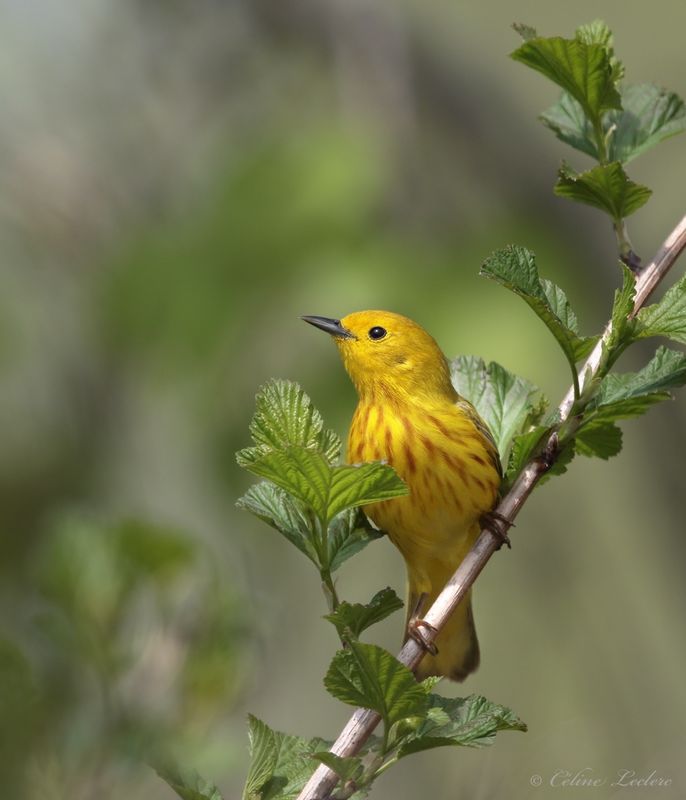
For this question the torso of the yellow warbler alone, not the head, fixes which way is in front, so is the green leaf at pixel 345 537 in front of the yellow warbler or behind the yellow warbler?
in front

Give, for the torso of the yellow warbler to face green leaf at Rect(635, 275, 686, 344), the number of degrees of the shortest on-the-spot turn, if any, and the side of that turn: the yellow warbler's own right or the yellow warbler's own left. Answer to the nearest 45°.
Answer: approximately 135° to the yellow warbler's own left

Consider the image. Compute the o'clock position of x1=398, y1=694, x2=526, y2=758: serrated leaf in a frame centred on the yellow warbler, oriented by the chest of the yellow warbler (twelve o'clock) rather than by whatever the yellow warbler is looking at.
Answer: The serrated leaf is roughly at 10 o'clock from the yellow warbler.

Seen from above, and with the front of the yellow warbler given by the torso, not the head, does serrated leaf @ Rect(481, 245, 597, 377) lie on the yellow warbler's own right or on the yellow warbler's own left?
on the yellow warbler's own left

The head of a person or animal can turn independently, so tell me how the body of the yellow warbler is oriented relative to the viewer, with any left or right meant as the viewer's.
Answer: facing the viewer and to the left of the viewer
